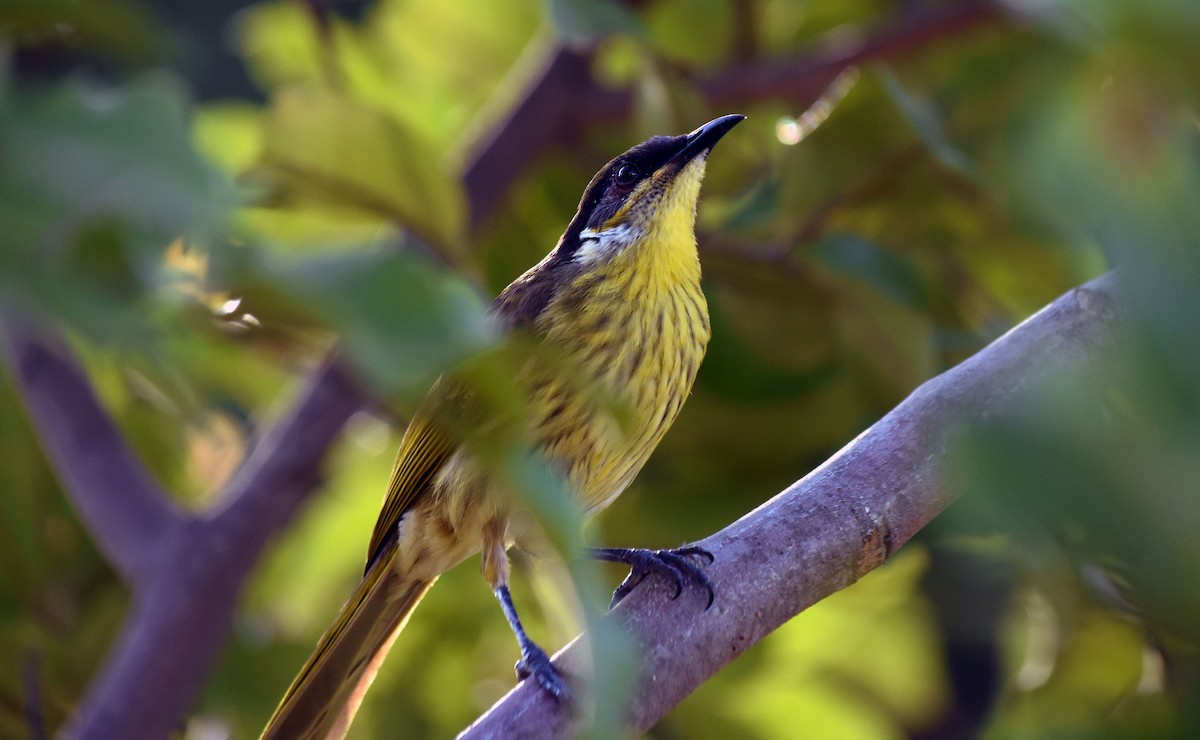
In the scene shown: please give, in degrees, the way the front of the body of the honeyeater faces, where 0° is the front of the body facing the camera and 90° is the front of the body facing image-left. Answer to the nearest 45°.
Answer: approximately 270°

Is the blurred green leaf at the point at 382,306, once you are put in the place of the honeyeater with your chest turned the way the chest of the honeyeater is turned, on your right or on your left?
on your right

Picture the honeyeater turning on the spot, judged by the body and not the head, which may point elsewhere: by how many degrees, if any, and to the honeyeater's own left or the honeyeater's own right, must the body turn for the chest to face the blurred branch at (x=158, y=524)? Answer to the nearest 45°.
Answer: approximately 135° to the honeyeater's own left
